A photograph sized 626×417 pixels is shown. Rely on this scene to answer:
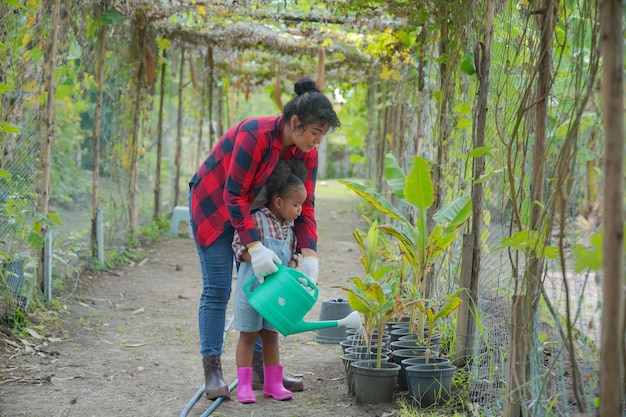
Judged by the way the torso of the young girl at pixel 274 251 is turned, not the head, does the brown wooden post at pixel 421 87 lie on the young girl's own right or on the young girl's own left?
on the young girl's own left

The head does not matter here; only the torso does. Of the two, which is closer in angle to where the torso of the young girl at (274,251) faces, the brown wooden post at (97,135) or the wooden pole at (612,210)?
the wooden pole

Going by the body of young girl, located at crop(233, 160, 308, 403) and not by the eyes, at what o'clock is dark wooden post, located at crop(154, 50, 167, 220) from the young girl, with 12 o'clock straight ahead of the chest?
The dark wooden post is roughly at 7 o'clock from the young girl.

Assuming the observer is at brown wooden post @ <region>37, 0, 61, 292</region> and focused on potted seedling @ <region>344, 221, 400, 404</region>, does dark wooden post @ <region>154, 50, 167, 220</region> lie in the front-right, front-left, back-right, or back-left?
back-left

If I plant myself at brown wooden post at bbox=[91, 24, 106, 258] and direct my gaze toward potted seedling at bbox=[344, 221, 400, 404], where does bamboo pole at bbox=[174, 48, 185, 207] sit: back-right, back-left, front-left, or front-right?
back-left

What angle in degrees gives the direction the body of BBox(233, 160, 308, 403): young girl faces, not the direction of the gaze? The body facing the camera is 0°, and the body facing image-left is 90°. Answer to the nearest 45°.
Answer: approximately 315°

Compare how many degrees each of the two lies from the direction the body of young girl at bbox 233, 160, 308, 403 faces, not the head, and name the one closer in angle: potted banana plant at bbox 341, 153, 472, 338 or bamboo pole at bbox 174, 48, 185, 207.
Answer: the potted banana plant

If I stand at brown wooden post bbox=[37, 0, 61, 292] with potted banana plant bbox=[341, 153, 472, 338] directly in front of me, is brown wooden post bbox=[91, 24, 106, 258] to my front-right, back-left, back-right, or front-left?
back-left

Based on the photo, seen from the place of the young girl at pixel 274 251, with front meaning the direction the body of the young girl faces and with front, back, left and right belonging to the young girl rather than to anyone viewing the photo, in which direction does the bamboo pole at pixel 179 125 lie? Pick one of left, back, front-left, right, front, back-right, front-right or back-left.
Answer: back-left
